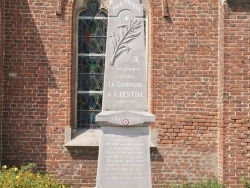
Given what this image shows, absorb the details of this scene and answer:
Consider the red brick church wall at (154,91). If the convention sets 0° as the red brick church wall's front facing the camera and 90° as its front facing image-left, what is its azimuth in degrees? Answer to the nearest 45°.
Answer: approximately 0°
